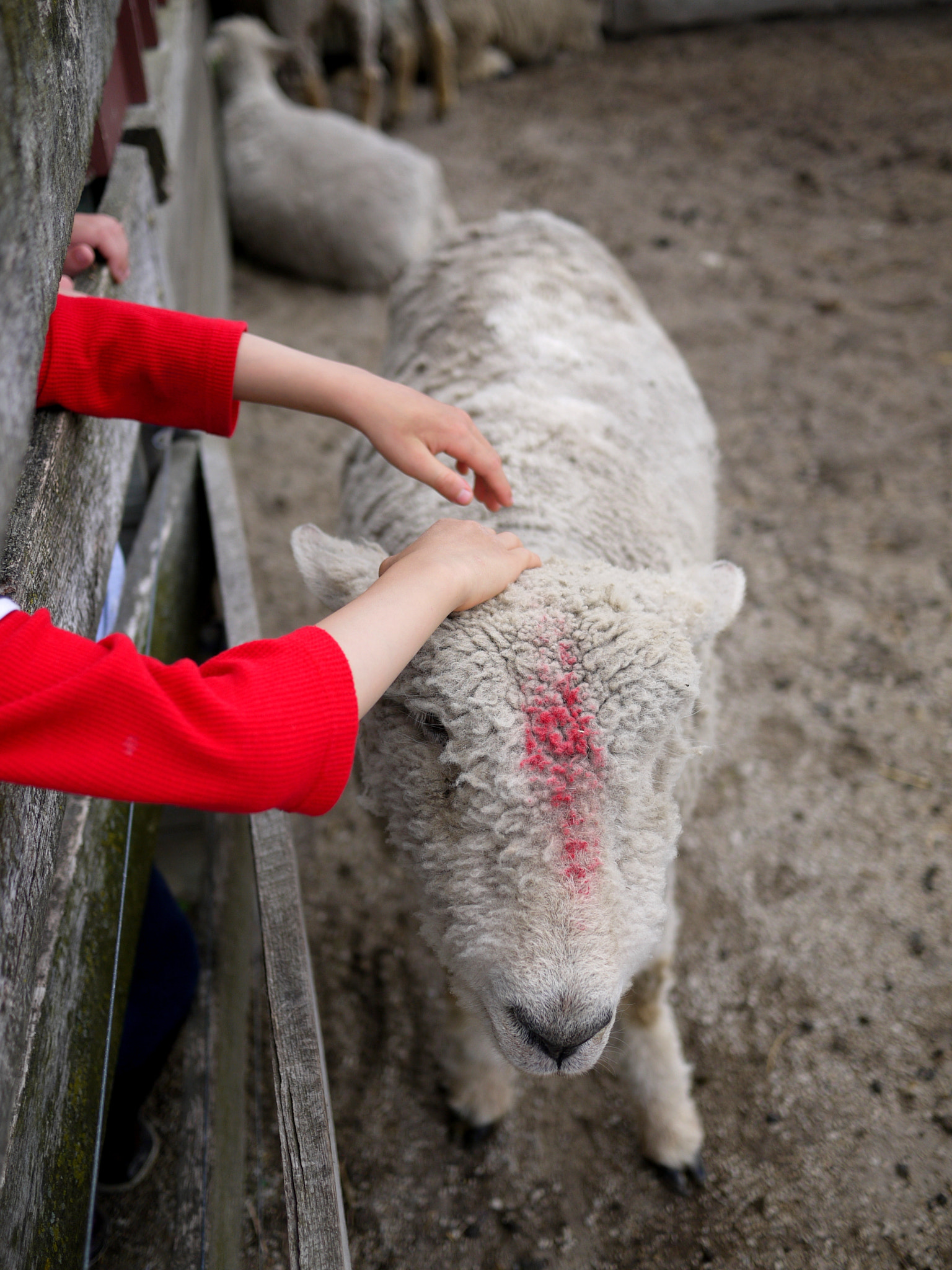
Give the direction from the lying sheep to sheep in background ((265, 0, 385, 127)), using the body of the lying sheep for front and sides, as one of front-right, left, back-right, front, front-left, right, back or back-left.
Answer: front-right

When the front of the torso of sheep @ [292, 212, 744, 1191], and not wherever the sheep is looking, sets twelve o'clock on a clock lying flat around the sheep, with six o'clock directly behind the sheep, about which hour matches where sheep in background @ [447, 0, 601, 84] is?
The sheep in background is roughly at 6 o'clock from the sheep.

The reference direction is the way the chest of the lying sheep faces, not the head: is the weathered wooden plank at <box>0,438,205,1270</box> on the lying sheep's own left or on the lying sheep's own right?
on the lying sheep's own left

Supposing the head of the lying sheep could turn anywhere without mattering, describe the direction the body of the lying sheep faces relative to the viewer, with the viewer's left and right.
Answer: facing away from the viewer and to the left of the viewer

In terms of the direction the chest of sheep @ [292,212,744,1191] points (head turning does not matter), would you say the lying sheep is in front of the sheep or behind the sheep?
behind

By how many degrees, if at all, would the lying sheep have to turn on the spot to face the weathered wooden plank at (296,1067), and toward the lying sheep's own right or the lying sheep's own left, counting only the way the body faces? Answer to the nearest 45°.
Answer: approximately 135° to the lying sheep's own left

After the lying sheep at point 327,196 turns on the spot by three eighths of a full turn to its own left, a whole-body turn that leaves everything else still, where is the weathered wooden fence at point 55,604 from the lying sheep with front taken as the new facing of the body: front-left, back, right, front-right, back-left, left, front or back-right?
front

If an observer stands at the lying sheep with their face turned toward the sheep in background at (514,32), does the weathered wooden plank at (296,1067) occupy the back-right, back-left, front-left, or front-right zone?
back-right

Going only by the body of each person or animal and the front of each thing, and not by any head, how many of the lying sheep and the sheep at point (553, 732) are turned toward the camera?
1

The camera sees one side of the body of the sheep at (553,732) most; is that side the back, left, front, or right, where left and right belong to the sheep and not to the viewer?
front
